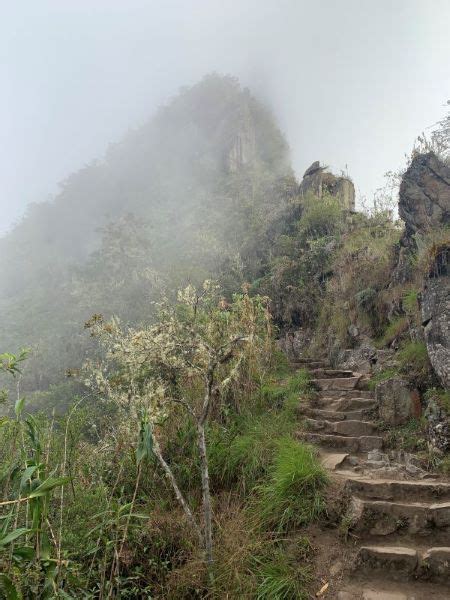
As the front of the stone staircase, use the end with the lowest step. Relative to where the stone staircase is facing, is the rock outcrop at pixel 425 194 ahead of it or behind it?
behind

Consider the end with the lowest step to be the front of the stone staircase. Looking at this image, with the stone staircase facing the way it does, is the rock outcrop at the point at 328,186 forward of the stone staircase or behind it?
behind

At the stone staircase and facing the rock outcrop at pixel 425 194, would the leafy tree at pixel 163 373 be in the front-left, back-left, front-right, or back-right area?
back-left

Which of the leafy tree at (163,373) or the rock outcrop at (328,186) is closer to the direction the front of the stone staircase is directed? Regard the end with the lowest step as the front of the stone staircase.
the leafy tree

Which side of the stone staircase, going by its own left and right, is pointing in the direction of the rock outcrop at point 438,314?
back

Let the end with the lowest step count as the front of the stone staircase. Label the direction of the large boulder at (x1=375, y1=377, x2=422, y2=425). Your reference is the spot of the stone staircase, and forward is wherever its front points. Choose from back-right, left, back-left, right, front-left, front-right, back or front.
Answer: back
